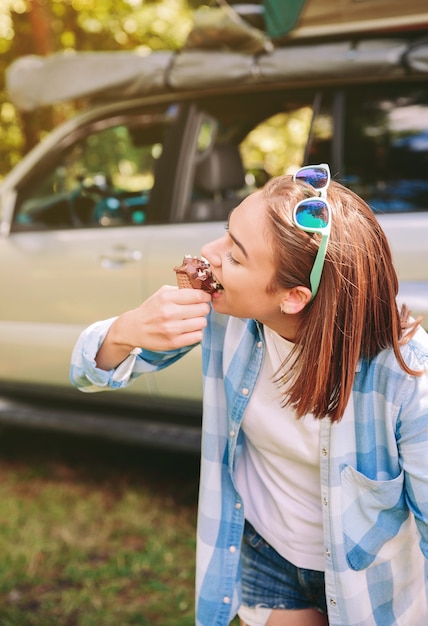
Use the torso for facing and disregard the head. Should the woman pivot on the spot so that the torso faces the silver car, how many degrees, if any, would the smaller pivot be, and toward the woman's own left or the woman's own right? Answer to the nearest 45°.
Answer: approximately 135° to the woman's own right

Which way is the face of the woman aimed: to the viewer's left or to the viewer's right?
to the viewer's left

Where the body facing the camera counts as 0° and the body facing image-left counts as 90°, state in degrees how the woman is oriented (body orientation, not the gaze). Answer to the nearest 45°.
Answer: approximately 45°
